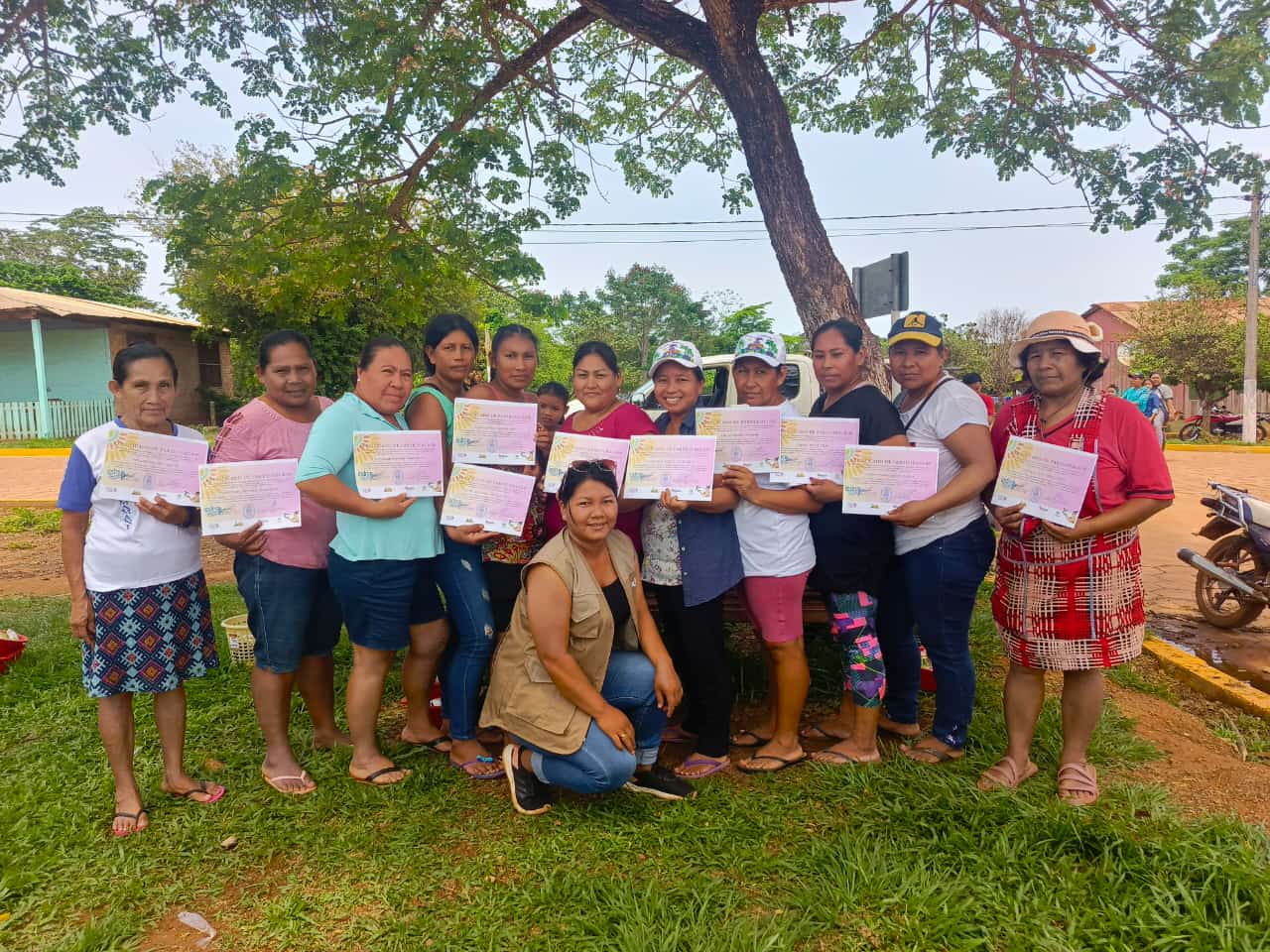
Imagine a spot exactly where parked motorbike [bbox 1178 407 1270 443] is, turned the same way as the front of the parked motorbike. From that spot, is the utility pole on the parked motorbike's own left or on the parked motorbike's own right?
on the parked motorbike's own left

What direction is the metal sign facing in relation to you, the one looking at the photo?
facing away from the viewer and to the right of the viewer

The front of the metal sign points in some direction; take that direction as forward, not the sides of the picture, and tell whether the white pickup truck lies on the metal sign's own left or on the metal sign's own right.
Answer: on the metal sign's own left

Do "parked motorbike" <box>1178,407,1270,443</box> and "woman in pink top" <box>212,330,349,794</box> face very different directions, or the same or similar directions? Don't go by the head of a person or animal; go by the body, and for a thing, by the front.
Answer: very different directions

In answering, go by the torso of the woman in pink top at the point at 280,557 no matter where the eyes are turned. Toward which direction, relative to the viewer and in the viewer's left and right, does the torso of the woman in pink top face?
facing the viewer and to the right of the viewer

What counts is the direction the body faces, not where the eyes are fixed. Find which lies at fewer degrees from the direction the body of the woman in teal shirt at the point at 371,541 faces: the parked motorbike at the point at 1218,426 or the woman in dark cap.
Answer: the woman in dark cap

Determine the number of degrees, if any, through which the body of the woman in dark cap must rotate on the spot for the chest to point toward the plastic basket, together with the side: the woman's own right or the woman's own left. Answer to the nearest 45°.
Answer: approximately 45° to the woman's own right

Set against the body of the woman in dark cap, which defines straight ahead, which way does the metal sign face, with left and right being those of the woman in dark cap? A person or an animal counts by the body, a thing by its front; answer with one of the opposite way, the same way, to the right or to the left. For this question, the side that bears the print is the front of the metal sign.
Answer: the opposite way
